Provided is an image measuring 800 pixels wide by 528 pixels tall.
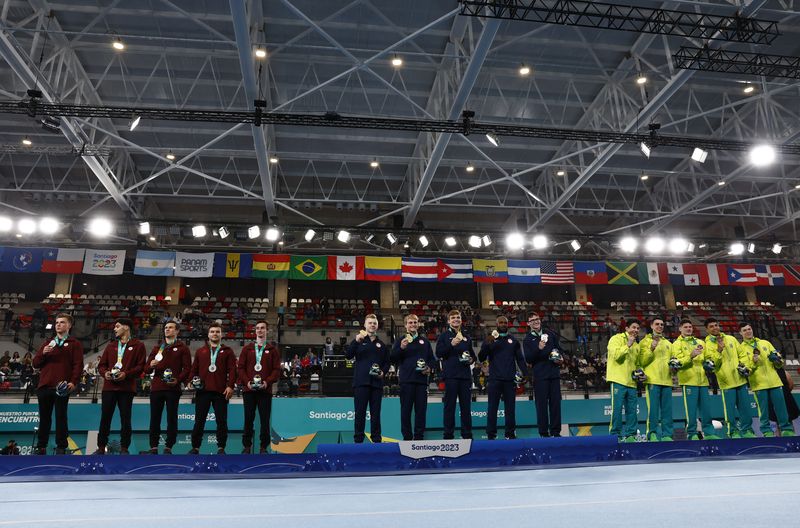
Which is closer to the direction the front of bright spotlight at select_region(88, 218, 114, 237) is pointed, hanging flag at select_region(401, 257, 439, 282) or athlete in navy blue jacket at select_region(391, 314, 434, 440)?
the athlete in navy blue jacket

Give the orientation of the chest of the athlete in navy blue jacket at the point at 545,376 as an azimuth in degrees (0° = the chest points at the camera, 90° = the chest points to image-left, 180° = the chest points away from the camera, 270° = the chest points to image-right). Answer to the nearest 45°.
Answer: approximately 0°

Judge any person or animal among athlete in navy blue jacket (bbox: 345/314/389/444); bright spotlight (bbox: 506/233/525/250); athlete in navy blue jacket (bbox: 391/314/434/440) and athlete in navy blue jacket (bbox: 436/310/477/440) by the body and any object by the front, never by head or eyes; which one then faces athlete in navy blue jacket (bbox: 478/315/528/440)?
the bright spotlight

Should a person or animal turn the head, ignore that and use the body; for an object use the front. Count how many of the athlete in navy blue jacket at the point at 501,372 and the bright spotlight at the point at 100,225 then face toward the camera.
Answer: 2

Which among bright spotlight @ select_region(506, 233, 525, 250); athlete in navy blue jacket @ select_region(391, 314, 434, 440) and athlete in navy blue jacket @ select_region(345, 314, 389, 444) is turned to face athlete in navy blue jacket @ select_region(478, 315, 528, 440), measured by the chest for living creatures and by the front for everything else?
the bright spotlight

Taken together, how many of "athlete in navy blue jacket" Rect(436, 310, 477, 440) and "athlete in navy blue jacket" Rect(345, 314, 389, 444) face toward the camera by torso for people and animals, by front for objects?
2

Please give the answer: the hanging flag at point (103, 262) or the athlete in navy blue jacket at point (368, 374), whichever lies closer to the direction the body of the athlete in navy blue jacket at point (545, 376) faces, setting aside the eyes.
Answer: the athlete in navy blue jacket

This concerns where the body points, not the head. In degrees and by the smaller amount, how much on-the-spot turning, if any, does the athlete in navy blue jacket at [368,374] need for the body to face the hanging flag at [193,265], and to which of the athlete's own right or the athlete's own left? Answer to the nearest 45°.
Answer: approximately 135° to the athlete's own right

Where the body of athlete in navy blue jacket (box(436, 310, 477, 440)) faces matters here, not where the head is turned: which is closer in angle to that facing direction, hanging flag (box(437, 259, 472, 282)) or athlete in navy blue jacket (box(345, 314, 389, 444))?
the athlete in navy blue jacket

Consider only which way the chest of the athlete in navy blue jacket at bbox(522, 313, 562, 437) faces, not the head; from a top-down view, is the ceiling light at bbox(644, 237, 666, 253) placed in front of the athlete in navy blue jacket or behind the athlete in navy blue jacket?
behind
